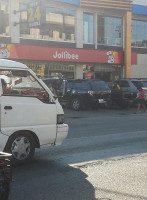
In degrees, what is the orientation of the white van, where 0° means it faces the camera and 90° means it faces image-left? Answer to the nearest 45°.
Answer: approximately 270°

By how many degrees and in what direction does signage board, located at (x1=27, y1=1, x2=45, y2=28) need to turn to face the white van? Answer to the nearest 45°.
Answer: approximately 45° to its left

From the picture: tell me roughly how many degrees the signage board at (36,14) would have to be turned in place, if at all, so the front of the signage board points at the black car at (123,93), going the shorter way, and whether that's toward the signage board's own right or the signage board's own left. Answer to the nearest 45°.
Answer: approximately 90° to the signage board's own left

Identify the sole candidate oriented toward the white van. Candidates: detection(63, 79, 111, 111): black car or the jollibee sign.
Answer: the jollibee sign

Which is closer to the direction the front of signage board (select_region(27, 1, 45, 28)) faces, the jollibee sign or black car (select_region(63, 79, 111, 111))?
the black car

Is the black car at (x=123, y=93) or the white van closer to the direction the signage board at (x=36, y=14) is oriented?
the white van

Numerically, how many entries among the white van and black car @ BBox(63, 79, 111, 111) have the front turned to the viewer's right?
1

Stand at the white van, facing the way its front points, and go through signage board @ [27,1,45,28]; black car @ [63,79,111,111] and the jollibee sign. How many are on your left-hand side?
3
